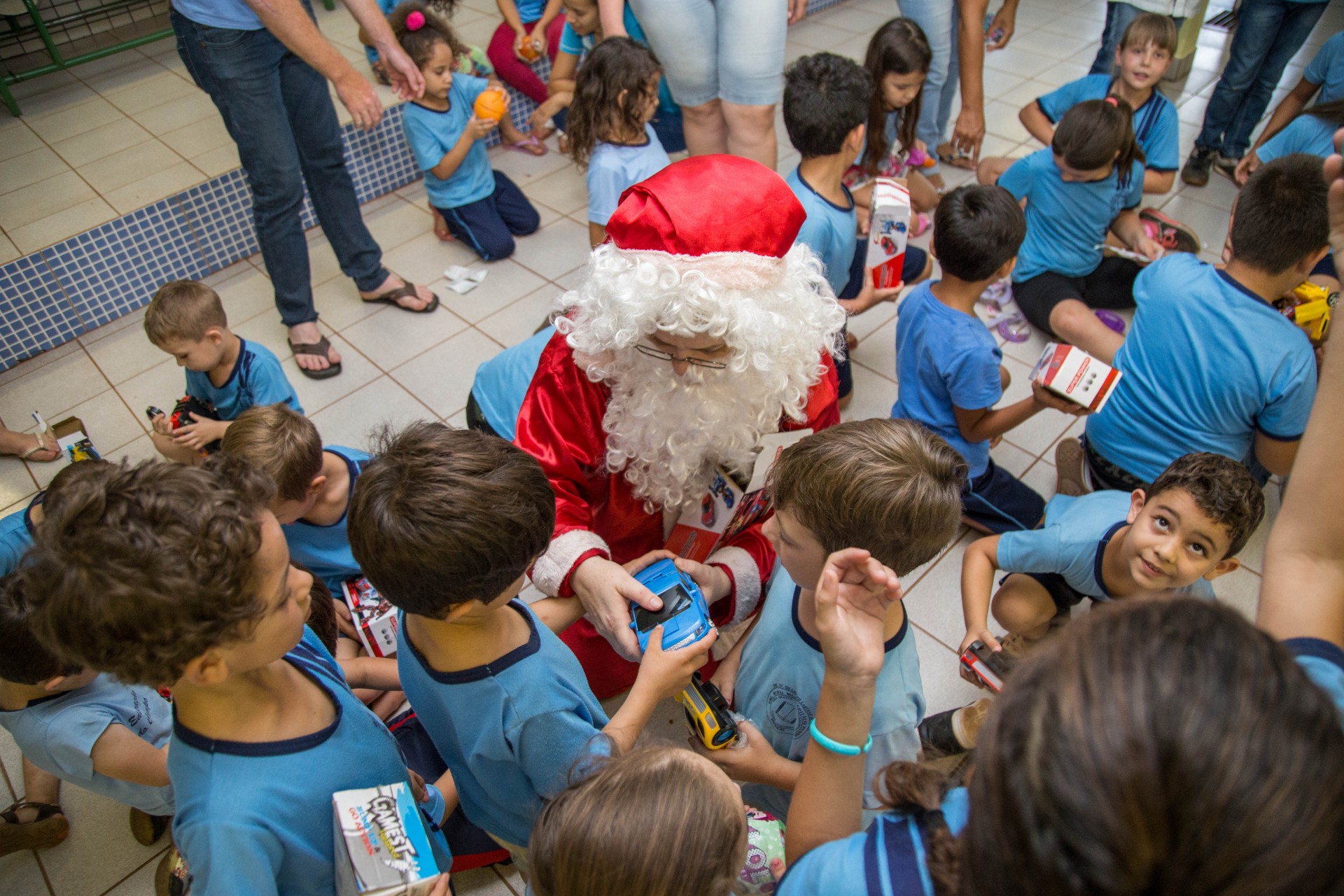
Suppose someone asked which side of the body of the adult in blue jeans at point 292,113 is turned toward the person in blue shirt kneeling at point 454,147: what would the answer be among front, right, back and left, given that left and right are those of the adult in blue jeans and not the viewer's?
left

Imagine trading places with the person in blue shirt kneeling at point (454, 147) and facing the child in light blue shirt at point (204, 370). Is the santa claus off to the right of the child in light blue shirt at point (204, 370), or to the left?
left

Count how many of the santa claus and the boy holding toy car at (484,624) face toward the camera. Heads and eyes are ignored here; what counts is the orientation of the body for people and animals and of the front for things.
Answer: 1

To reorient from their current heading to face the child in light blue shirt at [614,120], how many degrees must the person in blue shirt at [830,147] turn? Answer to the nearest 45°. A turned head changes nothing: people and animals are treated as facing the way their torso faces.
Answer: approximately 135° to their left

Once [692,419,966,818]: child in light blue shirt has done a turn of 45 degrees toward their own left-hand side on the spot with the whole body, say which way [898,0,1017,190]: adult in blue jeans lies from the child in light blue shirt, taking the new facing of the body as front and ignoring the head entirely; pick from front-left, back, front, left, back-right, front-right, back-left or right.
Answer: back

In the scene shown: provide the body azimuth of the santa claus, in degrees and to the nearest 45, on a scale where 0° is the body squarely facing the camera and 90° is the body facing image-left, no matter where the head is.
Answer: approximately 0°

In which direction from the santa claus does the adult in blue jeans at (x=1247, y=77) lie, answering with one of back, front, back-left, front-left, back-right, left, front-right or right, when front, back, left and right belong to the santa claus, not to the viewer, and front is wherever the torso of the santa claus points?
back-left
